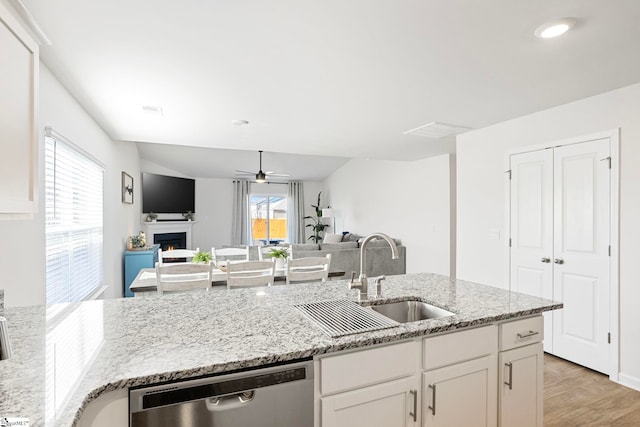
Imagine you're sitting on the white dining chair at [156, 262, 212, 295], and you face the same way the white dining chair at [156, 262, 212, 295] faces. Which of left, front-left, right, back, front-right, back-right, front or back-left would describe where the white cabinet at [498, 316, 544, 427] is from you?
back-right

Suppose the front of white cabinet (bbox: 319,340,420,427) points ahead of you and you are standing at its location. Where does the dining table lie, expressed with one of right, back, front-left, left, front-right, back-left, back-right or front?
back

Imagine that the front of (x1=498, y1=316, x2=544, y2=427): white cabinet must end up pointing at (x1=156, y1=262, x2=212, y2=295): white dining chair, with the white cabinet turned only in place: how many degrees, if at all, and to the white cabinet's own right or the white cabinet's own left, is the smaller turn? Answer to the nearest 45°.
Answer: approximately 135° to the white cabinet's own right

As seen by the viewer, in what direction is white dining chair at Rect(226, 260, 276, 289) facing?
away from the camera

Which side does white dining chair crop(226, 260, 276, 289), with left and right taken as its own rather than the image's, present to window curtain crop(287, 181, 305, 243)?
front

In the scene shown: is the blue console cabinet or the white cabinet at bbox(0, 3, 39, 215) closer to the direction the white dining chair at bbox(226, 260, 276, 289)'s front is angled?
the blue console cabinet

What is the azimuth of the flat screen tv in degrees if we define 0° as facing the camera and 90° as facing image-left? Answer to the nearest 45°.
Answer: approximately 315°

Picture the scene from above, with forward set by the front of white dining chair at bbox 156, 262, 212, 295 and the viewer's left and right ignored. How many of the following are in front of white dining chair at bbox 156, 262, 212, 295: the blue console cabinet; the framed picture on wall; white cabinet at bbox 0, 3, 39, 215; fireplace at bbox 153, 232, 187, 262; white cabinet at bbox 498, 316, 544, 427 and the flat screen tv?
4

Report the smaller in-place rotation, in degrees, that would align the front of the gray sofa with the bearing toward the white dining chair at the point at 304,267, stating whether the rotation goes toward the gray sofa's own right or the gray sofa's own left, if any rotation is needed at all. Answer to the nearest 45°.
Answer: approximately 180°

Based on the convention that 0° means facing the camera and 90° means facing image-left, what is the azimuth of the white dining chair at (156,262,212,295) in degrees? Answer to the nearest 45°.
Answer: approximately 180°

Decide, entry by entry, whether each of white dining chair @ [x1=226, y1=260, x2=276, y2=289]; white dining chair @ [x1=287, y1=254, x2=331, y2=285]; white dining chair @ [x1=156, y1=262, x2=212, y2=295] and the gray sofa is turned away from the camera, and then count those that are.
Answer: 4

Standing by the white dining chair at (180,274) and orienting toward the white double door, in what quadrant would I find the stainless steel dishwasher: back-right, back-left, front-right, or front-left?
front-right

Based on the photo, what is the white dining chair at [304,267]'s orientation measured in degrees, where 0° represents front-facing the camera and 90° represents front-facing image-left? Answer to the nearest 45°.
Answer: approximately 180°

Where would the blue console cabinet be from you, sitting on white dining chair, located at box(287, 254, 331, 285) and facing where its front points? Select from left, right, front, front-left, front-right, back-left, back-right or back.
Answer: front-left

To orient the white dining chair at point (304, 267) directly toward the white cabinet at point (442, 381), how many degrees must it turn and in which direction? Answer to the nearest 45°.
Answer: approximately 180°

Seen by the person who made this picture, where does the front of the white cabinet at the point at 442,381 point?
facing the viewer and to the right of the viewer

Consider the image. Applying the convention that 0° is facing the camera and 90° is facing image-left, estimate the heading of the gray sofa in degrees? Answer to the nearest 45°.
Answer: approximately 180°

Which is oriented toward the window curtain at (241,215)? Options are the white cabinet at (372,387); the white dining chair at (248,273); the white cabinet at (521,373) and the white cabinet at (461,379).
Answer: the white dining chair

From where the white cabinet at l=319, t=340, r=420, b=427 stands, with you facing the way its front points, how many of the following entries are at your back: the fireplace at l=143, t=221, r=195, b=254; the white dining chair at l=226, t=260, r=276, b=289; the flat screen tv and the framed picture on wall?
4

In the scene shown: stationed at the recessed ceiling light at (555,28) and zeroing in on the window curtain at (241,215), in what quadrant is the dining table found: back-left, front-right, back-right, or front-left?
front-left
